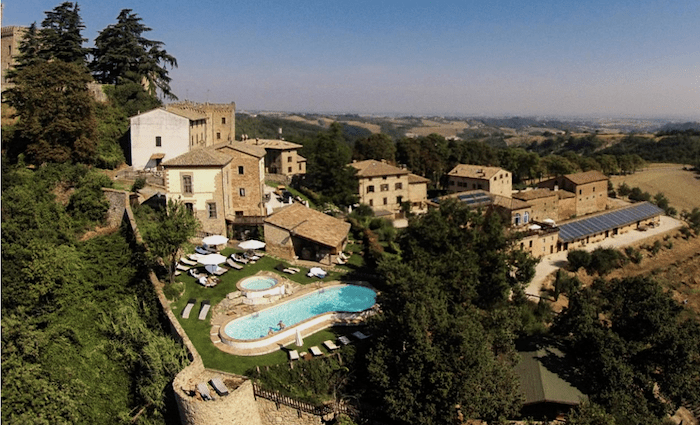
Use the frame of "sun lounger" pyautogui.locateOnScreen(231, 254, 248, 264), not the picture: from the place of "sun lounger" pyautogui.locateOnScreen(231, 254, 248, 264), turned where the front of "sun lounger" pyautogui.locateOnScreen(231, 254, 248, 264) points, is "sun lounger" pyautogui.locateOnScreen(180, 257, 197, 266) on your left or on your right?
on your right

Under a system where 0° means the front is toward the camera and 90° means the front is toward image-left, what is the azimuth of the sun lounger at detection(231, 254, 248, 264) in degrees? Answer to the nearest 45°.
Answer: approximately 315°

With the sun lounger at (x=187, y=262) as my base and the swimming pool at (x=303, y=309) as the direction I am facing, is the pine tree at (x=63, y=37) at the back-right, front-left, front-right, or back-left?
back-left

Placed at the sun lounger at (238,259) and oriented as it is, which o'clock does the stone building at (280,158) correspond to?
The stone building is roughly at 8 o'clock from the sun lounger.

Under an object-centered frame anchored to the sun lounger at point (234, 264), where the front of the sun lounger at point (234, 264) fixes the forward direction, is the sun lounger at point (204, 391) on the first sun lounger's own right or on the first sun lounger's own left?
on the first sun lounger's own right

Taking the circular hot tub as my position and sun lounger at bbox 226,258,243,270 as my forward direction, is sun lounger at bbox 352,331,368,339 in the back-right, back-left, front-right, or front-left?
back-right

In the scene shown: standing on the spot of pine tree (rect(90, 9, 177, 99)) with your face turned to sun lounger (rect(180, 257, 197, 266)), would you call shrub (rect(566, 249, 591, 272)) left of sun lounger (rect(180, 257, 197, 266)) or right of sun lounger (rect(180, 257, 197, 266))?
left

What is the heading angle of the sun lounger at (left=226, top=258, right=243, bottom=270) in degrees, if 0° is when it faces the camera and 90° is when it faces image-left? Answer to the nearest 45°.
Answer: approximately 315°

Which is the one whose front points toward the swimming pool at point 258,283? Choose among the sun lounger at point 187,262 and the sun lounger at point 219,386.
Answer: the sun lounger at point 187,262

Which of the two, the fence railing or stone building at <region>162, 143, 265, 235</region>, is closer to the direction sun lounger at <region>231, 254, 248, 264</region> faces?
the fence railing
